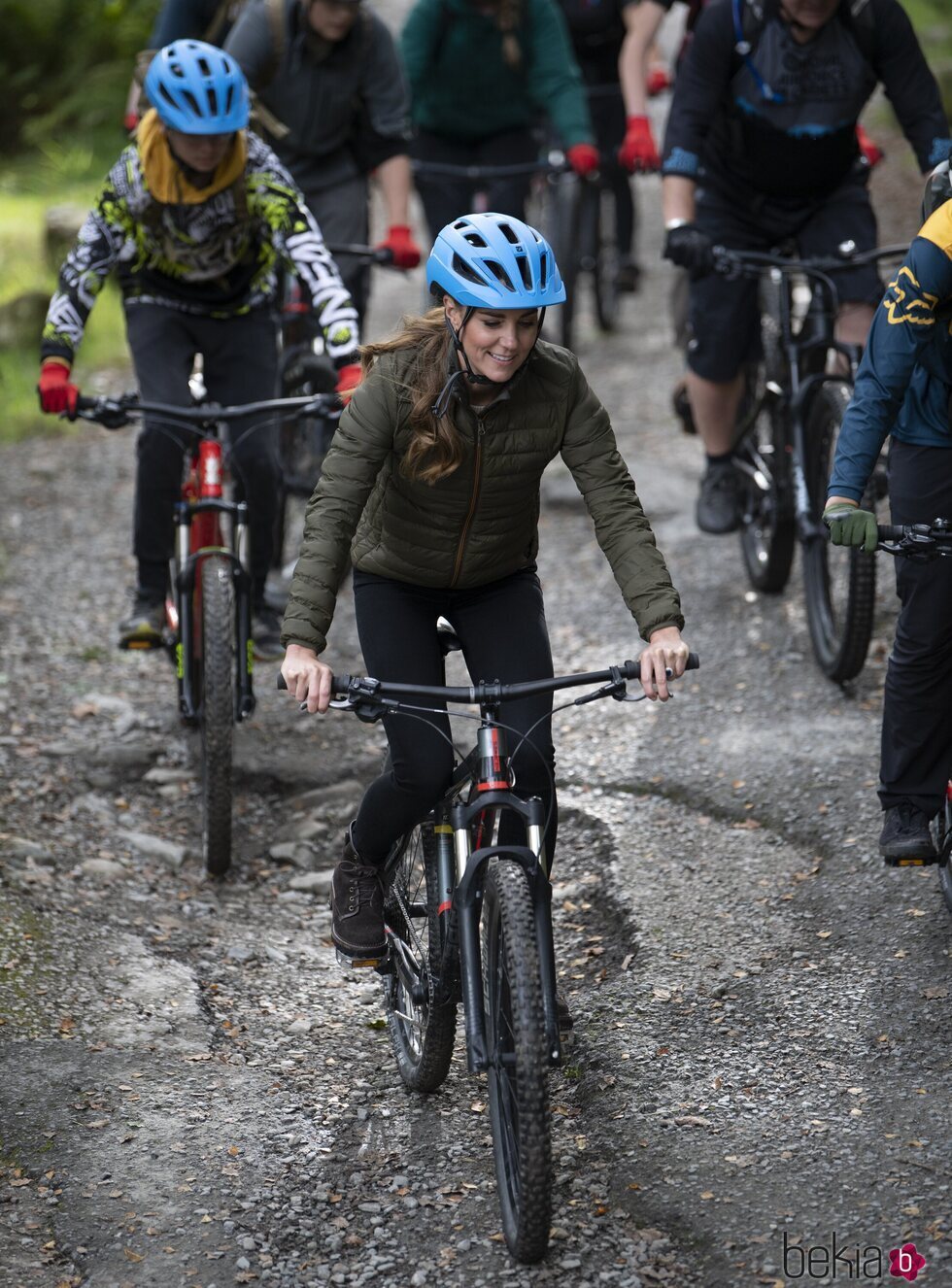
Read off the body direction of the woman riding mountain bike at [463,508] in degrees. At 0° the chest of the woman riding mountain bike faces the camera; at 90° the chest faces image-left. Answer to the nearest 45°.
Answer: approximately 0°

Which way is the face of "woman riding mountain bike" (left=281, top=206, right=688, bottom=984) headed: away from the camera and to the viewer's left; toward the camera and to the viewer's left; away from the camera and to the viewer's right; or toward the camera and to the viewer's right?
toward the camera and to the viewer's right

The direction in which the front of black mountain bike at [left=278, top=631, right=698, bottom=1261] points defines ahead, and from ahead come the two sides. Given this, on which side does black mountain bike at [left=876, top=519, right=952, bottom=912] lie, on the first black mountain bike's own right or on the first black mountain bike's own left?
on the first black mountain bike's own left

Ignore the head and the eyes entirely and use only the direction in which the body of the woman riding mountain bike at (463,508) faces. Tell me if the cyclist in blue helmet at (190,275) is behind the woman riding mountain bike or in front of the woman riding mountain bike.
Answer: behind

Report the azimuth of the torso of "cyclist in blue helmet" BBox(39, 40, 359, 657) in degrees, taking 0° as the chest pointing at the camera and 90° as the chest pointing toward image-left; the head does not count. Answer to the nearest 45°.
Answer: approximately 0°

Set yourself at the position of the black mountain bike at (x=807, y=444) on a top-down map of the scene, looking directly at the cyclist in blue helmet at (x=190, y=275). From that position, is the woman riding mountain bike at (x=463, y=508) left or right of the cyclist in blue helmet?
left

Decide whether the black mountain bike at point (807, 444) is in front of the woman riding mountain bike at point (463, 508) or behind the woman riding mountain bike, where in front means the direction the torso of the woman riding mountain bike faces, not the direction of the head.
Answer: behind

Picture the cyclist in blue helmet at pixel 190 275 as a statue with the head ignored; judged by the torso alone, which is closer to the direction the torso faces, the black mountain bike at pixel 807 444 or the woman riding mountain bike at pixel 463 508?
the woman riding mountain bike
